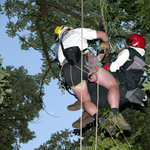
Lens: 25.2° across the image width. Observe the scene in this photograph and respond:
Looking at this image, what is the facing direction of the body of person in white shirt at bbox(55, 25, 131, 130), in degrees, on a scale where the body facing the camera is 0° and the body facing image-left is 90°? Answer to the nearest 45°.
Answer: approximately 225°
